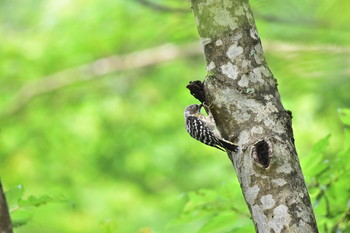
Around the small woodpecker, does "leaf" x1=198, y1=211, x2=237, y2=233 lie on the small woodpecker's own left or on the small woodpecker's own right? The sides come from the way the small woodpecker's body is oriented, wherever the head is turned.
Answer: on the small woodpecker's own right

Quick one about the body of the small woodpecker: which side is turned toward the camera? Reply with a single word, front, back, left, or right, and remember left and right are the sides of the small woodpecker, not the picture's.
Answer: right

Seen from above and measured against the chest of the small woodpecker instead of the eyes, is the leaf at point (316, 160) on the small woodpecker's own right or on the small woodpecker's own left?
on the small woodpecker's own right

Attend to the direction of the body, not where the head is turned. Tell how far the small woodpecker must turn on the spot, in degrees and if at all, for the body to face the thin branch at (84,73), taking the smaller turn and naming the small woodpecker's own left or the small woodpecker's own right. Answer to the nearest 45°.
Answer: approximately 90° to the small woodpecker's own left
